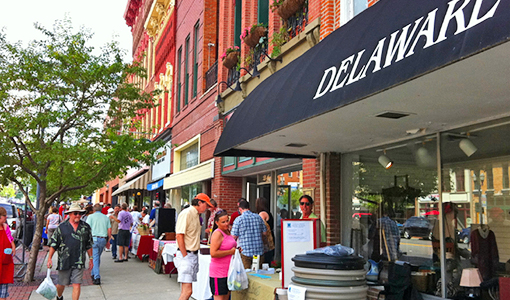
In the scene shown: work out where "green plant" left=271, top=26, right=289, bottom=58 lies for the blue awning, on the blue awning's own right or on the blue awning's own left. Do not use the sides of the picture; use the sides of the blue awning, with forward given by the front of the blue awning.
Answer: on the blue awning's own left

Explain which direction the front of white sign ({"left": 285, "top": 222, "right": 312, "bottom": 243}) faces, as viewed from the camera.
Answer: facing the viewer

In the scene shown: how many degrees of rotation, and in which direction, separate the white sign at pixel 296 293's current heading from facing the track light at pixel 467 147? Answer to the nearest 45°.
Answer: approximately 90° to its left

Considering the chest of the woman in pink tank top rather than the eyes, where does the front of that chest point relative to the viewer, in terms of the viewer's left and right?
facing the viewer and to the right of the viewer

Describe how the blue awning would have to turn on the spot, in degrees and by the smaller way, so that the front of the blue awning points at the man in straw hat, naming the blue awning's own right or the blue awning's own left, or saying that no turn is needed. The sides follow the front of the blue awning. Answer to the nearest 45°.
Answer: approximately 45° to the blue awning's own left

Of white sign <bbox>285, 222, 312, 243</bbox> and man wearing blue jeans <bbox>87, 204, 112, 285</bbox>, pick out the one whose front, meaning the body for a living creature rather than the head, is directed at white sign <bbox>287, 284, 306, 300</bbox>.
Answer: white sign <bbox>285, 222, 312, 243</bbox>

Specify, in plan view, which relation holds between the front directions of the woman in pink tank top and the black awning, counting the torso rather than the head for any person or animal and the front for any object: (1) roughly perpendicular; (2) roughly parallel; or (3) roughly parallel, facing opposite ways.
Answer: roughly perpendicular

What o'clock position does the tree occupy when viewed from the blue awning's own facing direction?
The tree is roughly at 9 o'clock from the blue awning.

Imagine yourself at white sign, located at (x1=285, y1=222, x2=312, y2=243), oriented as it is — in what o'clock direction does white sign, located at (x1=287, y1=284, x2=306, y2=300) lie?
white sign, located at (x1=287, y1=284, x2=306, y2=300) is roughly at 12 o'clock from white sign, located at (x1=285, y1=222, x2=312, y2=243).

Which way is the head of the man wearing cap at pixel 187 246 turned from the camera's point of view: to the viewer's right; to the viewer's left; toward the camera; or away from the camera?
to the viewer's right

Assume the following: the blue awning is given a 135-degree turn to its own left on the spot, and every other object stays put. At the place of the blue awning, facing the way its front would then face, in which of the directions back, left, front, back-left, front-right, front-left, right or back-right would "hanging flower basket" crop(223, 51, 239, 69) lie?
right
